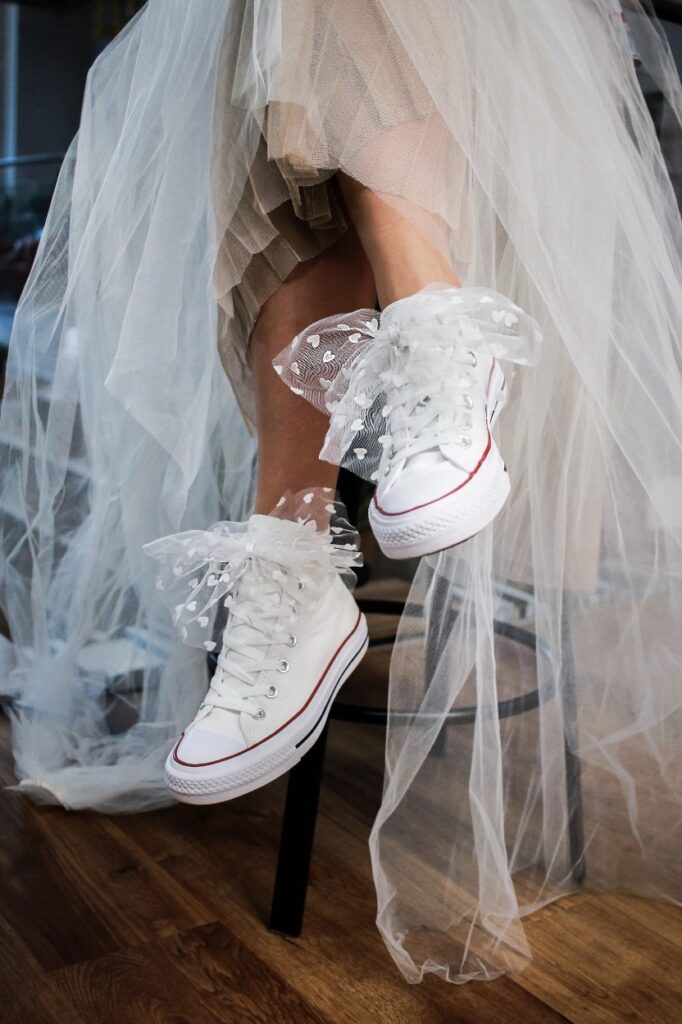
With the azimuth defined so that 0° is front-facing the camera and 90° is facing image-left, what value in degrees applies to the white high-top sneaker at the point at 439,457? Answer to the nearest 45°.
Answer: approximately 45°

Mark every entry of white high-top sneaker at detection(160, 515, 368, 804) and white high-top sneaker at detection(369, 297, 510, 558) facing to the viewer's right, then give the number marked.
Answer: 0

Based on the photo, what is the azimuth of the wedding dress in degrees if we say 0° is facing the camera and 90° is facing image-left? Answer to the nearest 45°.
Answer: approximately 0°
